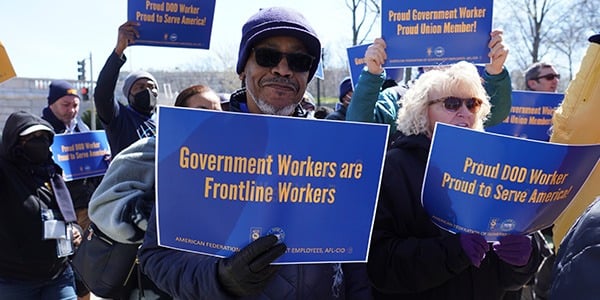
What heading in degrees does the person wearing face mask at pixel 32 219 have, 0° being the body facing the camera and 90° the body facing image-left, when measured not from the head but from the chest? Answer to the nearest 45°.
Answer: approximately 315°

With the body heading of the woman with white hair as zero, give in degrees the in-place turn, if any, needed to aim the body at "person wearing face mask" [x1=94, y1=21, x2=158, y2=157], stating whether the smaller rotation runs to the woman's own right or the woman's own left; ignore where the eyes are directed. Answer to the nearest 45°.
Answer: approximately 180°

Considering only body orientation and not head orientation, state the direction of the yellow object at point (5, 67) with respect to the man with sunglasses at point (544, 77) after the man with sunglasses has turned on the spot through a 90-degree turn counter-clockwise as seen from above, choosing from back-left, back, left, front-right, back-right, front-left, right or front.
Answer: back

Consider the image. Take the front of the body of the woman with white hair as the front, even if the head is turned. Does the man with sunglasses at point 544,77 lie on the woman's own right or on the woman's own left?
on the woman's own left

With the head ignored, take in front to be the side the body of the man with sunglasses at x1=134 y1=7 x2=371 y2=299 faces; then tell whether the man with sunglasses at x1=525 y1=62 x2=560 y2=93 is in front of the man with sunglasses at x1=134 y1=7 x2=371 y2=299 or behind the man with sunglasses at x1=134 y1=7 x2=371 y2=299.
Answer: behind

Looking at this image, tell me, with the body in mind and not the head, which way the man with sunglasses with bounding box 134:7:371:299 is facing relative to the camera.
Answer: toward the camera

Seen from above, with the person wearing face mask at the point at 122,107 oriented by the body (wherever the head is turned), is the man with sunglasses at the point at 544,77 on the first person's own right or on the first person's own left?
on the first person's own left

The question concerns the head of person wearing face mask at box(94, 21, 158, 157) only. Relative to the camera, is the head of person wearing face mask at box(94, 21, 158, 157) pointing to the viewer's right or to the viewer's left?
to the viewer's right
